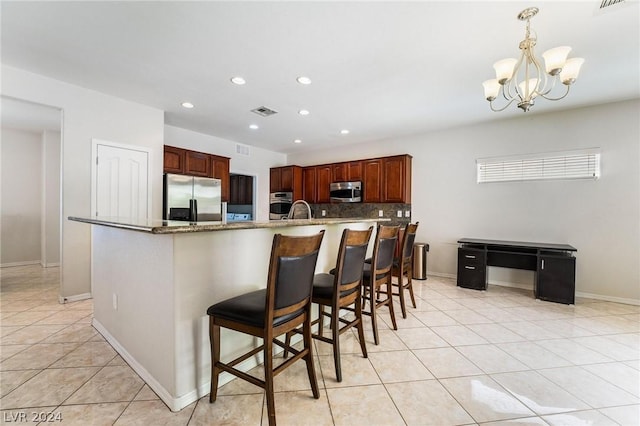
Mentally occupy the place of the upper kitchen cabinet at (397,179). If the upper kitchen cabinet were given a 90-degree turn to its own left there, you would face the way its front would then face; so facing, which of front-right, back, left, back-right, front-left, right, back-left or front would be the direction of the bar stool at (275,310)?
front-right

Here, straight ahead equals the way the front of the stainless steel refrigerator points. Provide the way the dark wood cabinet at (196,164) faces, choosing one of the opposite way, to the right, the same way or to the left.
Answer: the same way

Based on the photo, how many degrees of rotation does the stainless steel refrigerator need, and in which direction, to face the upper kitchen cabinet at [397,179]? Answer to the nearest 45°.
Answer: approximately 45° to its left

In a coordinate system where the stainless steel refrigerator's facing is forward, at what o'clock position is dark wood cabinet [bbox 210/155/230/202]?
The dark wood cabinet is roughly at 9 o'clock from the stainless steel refrigerator.

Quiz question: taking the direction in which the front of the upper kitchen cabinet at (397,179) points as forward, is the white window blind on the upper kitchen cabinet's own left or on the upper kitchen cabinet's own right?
on the upper kitchen cabinet's own left

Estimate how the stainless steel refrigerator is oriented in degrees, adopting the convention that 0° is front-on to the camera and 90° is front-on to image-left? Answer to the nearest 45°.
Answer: approximately 315°

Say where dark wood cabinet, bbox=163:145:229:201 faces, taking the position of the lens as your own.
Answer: facing the viewer and to the right of the viewer

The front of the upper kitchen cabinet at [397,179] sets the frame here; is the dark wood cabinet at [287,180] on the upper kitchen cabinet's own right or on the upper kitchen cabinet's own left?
on the upper kitchen cabinet's own right

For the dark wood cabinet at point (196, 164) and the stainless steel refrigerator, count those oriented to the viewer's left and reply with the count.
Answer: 0

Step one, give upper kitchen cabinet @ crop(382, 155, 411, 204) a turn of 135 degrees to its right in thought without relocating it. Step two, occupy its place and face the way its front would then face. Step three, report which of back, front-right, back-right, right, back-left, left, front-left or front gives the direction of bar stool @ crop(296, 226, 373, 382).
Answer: back

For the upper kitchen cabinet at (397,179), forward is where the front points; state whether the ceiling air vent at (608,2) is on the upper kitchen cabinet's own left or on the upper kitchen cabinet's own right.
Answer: on the upper kitchen cabinet's own left
